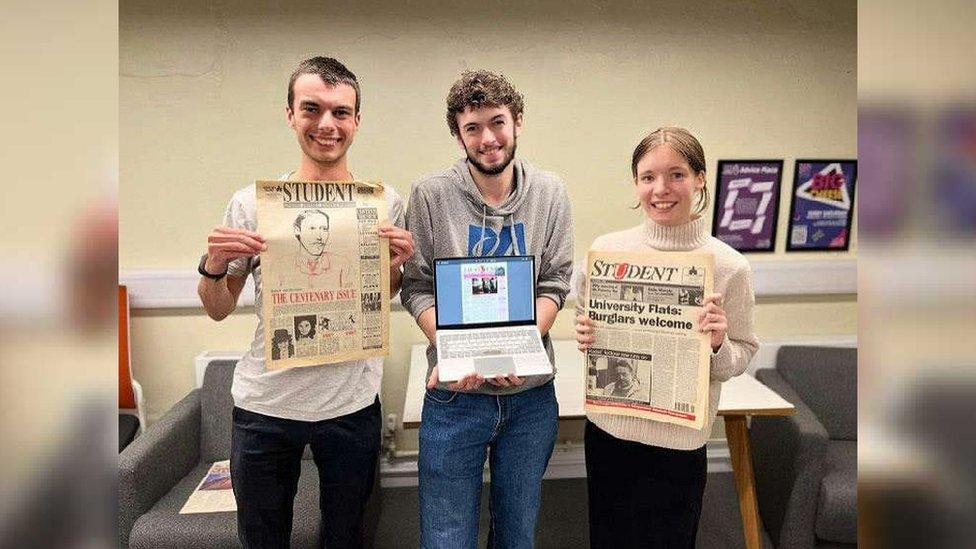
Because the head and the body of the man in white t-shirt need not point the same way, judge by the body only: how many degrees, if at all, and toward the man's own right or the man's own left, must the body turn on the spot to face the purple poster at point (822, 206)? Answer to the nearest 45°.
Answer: approximately 90° to the man's own left

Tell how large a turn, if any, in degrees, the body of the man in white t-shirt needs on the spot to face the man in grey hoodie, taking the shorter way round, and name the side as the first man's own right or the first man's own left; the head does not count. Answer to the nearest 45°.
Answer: approximately 90° to the first man's own left

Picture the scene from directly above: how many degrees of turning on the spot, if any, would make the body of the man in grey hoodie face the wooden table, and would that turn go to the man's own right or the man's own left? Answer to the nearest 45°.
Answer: approximately 135° to the man's own left

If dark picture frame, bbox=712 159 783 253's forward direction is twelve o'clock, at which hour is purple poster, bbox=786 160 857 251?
The purple poster is roughly at 8 o'clock from the dark picture frame.

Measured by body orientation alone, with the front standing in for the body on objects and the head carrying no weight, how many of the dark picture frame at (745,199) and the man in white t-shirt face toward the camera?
2

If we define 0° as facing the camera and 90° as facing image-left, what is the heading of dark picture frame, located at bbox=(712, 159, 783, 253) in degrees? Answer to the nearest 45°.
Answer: approximately 0°

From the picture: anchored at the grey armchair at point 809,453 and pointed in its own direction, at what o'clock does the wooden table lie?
The wooden table is roughly at 3 o'clock from the grey armchair.
